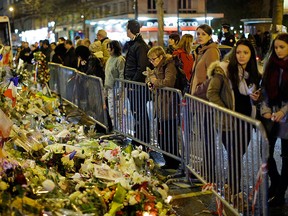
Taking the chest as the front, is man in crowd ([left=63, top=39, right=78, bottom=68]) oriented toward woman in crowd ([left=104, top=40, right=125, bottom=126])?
no

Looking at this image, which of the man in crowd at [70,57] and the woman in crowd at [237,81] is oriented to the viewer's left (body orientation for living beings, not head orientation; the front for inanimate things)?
the man in crowd

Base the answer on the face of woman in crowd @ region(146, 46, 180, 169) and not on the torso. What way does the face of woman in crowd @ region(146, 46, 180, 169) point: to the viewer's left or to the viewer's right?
to the viewer's left

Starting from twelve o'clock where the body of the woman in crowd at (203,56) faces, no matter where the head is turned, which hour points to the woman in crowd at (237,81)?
the woman in crowd at (237,81) is roughly at 10 o'clock from the woman in crowd at (203,56).

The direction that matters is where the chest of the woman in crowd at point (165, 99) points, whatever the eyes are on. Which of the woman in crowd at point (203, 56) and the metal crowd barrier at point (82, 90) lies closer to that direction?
the metal crowd barrier

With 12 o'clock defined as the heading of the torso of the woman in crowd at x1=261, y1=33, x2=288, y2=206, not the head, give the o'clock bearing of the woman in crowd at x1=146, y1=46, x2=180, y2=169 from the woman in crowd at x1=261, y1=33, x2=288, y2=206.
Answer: the woman in crowd at x1=146, y1=46, x2=180, y2=169 is roughly at 3 o'clock from the woman in crowd at x1=261, y1=33, x2=288, y2=206.

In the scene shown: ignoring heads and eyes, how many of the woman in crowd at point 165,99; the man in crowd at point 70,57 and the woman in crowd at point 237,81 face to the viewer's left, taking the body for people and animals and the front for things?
2

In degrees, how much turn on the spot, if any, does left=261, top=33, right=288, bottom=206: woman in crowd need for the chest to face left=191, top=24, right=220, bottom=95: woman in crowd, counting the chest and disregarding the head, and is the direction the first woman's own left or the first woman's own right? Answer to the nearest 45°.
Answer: approximately 90° to the first woman's own right

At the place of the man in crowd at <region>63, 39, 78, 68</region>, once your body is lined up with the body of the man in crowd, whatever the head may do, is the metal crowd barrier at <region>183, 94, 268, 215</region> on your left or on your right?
on your left

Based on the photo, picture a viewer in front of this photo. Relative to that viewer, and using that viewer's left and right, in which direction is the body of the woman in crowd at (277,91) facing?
facing the viewer and to the left of the viewer

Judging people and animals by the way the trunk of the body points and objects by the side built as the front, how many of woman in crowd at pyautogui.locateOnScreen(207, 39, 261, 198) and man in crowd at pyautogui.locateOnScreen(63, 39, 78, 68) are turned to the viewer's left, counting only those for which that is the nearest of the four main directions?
1

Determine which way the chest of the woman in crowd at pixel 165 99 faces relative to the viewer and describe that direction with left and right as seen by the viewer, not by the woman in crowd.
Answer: facing to the left of the viewer

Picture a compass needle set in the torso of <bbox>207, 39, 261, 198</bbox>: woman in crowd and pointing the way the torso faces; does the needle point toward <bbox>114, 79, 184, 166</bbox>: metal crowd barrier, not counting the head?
no
